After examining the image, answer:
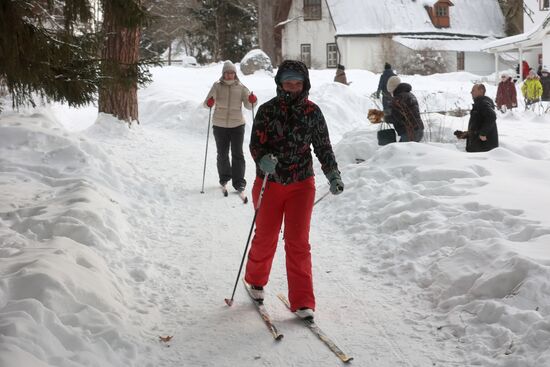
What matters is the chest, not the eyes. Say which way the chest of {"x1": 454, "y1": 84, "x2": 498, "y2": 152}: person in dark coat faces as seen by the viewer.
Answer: to the viewer's left

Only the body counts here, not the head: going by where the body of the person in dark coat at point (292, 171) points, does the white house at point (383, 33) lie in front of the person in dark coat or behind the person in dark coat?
behind

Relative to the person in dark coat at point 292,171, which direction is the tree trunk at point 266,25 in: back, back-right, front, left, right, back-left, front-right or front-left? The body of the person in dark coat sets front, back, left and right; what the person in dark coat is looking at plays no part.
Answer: back

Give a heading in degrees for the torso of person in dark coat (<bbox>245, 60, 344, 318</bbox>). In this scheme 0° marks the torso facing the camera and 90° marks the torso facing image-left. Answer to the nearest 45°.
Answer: approximately 0°

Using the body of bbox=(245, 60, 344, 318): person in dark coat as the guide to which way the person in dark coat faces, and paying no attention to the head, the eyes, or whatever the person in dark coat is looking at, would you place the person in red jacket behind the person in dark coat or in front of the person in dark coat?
behind

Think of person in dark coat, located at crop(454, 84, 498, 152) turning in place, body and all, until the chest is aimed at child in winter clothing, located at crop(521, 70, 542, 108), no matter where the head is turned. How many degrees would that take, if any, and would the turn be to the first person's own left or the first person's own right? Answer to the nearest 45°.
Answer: approximately 90° to the first person's own right

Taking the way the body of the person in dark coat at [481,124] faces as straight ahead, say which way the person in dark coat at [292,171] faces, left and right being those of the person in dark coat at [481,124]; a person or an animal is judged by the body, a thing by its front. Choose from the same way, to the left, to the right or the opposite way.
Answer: to the left

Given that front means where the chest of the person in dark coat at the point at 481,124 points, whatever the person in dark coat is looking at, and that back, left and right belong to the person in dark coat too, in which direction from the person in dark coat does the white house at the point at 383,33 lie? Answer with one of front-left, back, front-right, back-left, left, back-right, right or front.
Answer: right

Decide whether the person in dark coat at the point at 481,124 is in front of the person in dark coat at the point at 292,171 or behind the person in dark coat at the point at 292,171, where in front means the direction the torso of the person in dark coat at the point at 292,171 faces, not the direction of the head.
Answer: behind

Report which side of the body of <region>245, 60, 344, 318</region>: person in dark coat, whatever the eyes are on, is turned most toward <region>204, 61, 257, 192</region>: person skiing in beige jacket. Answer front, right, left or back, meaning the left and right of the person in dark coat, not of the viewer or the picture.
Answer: back
